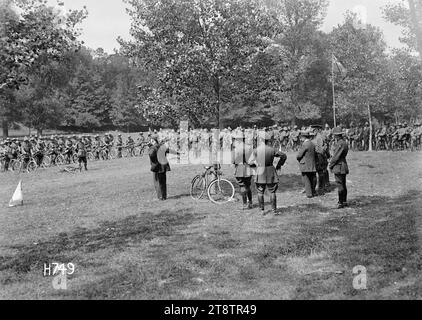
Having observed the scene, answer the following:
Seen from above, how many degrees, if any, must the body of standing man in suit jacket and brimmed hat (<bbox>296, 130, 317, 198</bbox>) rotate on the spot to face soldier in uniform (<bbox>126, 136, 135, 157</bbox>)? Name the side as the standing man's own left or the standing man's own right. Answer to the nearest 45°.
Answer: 0° — they already face them

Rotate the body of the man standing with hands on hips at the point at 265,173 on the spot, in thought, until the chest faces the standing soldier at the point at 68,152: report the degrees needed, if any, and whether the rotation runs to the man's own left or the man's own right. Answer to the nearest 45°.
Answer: approximately 45° to the man's own left

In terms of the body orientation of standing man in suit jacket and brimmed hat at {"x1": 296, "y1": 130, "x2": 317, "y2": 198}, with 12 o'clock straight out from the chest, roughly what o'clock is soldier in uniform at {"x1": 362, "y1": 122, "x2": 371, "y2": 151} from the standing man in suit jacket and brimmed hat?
The soldier in uniform is roughly at 2 o'clock from the standing man in suit jacket and brimmed hat.

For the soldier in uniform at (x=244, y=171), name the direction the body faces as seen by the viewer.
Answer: away from the camera

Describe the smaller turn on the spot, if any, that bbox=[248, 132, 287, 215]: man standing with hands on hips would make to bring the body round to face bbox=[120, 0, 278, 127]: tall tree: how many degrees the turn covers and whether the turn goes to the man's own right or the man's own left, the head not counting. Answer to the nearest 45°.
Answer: approximately 45° to the man's own left

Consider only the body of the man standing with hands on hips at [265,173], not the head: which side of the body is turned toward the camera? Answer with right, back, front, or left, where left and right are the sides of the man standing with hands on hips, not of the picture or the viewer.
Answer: back

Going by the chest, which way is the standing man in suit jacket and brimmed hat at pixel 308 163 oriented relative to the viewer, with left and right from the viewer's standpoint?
facing away from the viewer and to the left of the viewer

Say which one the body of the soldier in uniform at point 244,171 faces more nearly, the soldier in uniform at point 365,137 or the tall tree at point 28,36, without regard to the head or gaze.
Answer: the soldier in uniform
